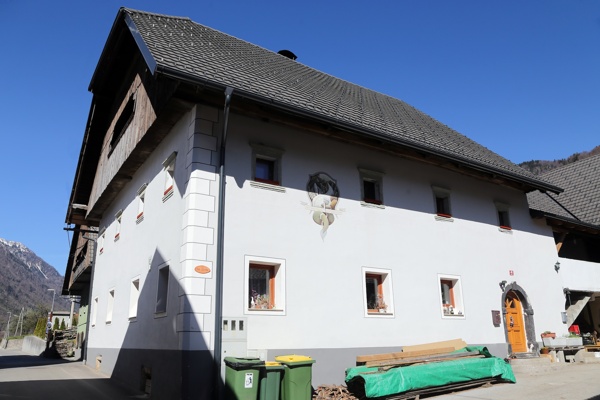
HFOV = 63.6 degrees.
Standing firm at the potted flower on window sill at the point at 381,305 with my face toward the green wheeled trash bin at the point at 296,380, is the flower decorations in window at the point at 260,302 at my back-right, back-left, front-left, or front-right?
front-right

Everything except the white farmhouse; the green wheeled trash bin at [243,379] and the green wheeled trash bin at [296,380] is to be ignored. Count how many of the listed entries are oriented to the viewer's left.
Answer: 0

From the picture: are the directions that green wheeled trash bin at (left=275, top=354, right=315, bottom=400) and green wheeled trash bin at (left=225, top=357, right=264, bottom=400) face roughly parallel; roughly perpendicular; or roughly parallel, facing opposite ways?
roughly parallel

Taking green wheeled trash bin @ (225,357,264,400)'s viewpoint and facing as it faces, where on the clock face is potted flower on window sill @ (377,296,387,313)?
The potted flower on window sill is roughly at 9 o'clock from the green wheeled trash bin.

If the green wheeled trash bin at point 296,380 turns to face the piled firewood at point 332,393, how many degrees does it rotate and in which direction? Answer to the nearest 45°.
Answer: approximately 90° to its left

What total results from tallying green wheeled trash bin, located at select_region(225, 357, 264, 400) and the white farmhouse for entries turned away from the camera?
0

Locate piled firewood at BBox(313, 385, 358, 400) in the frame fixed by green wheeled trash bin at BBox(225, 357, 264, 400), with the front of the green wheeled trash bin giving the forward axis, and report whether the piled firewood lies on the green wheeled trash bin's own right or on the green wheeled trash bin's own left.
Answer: on the green wheeled trash bin's own left

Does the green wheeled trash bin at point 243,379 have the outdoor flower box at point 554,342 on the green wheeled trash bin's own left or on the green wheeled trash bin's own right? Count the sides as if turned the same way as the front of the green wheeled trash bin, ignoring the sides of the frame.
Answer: on the green wheeled trash bin's own left

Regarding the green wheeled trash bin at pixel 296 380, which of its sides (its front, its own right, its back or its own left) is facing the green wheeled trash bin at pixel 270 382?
right

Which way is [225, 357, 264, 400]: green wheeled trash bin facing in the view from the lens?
facing the viewer and to the right of the viewer

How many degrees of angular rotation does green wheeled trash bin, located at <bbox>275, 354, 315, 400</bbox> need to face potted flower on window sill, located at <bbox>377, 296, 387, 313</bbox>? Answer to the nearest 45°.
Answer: approximately 90° to its left

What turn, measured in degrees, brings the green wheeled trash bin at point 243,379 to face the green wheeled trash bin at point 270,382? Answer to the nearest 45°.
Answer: approximately 90° to its left

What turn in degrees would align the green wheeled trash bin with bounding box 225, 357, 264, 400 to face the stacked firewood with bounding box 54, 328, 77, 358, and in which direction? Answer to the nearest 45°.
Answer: approximately 180°

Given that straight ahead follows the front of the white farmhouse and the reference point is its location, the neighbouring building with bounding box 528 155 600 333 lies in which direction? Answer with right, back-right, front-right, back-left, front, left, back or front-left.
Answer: left
